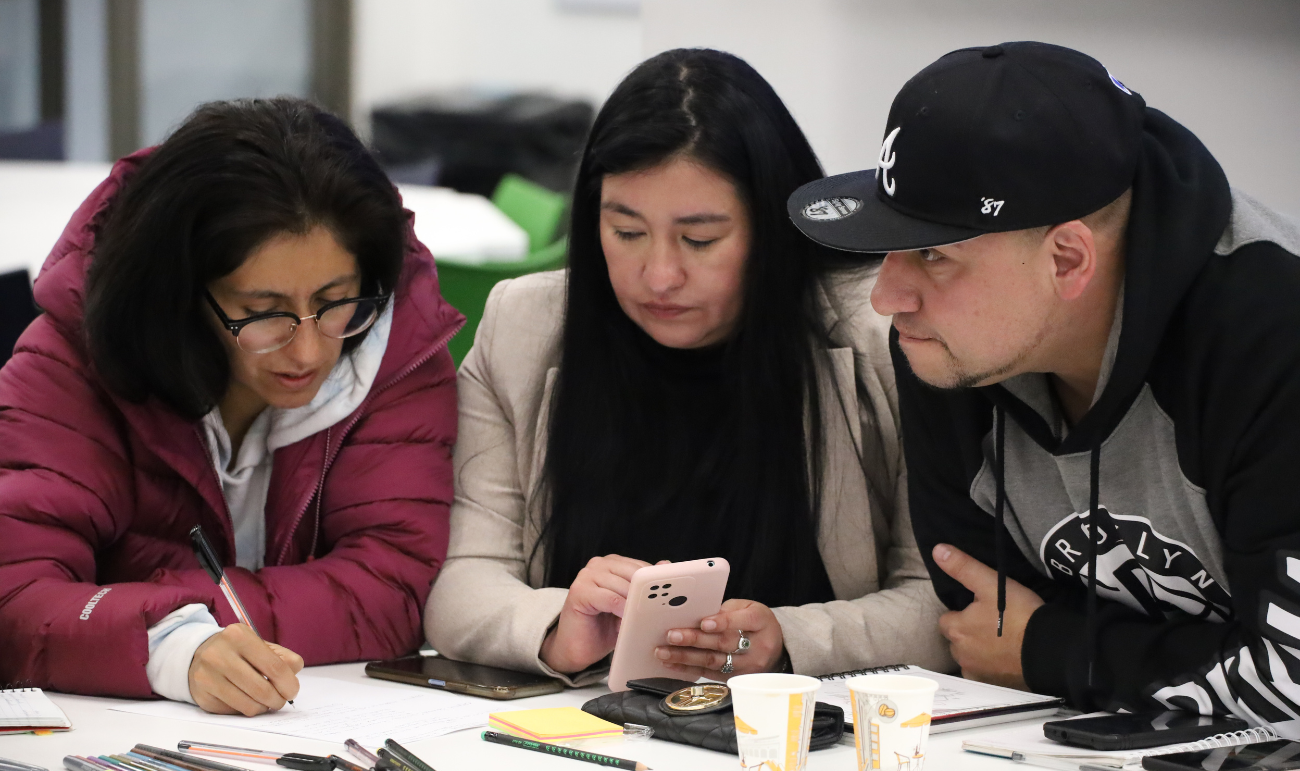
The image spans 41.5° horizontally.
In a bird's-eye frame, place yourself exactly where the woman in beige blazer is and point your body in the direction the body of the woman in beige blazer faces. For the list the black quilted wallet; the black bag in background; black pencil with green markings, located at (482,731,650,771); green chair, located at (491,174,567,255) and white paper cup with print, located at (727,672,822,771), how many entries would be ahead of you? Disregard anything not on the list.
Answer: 3

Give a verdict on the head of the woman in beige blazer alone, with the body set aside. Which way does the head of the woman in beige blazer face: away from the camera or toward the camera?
toward the camera

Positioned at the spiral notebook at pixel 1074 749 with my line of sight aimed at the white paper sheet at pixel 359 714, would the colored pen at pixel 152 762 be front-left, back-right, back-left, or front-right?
front-left

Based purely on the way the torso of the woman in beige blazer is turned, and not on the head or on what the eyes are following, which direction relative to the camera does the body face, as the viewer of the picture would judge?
toward the camera

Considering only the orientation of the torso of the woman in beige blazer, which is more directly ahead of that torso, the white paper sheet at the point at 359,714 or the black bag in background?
the white paper sheet

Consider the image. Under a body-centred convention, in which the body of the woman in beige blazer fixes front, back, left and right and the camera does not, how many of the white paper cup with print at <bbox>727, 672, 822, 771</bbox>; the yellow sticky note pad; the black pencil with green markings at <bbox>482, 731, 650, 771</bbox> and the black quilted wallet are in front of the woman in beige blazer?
4

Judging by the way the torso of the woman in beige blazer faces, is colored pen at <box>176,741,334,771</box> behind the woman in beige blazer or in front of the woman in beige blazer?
in front

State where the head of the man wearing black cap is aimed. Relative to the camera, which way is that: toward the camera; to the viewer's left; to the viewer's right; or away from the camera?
to the viewer's left

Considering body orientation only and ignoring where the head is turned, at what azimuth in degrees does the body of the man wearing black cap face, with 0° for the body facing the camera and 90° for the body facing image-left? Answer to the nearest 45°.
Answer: approximately 45°

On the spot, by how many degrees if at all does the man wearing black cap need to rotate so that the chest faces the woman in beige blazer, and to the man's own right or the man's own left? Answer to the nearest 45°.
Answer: approximately 90° to the man's own right

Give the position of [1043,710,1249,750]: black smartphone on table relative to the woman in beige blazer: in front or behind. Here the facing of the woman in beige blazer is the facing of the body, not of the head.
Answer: in front

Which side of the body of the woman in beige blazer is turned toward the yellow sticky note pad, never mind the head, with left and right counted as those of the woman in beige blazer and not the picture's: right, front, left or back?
front

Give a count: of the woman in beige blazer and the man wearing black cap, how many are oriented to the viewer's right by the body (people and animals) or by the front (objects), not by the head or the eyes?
0

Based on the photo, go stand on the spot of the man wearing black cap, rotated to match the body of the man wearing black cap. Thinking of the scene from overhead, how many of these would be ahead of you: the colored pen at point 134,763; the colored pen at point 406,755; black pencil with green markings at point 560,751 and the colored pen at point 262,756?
4

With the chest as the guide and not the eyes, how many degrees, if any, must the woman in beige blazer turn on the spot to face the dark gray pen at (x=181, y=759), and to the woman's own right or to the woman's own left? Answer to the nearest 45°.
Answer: approximately 45° to the woman's own right

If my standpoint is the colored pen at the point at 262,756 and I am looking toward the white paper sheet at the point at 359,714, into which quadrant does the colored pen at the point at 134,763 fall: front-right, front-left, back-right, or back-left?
back-left
